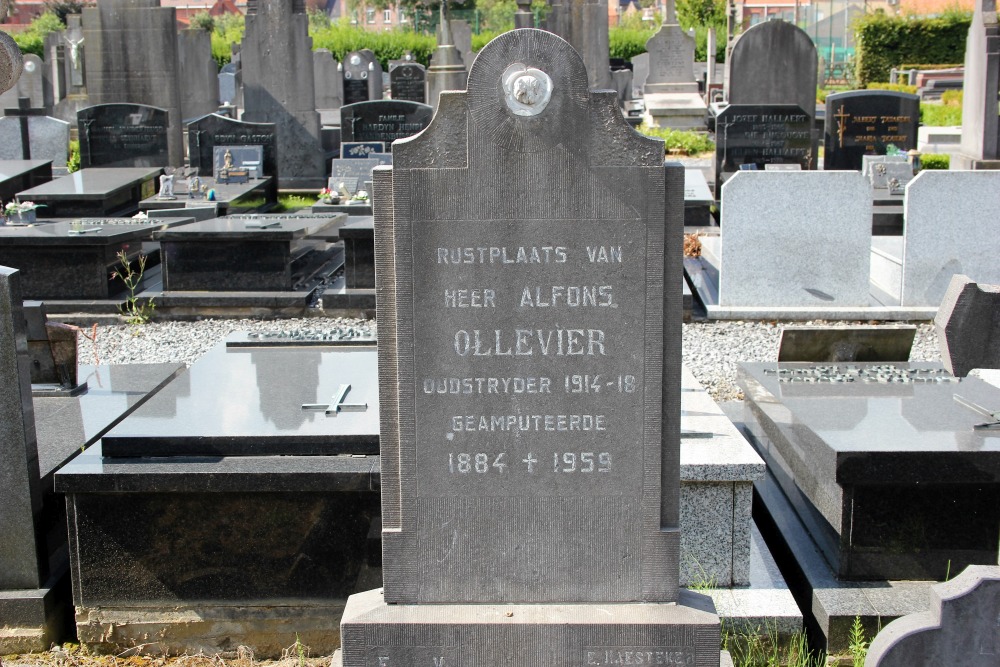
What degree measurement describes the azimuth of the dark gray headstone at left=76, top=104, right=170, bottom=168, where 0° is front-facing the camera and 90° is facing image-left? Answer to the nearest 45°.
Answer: approximately 0°

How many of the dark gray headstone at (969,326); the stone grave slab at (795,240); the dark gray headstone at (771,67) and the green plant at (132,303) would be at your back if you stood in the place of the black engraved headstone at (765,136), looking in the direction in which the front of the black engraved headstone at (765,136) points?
1

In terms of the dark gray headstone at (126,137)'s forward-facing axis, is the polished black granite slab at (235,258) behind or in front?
in front

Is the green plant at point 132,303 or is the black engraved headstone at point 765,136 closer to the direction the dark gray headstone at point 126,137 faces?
the green plant

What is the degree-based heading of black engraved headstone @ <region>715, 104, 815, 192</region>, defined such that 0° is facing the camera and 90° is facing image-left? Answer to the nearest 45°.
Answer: approximately 0°

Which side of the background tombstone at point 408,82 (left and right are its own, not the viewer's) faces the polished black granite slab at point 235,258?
front

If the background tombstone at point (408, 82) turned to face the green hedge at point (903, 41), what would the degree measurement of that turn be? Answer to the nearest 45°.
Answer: approximately 135° to its left

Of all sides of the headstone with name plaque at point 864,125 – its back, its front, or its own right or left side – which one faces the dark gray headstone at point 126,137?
right

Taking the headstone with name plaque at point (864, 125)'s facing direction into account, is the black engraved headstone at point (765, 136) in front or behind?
in front
